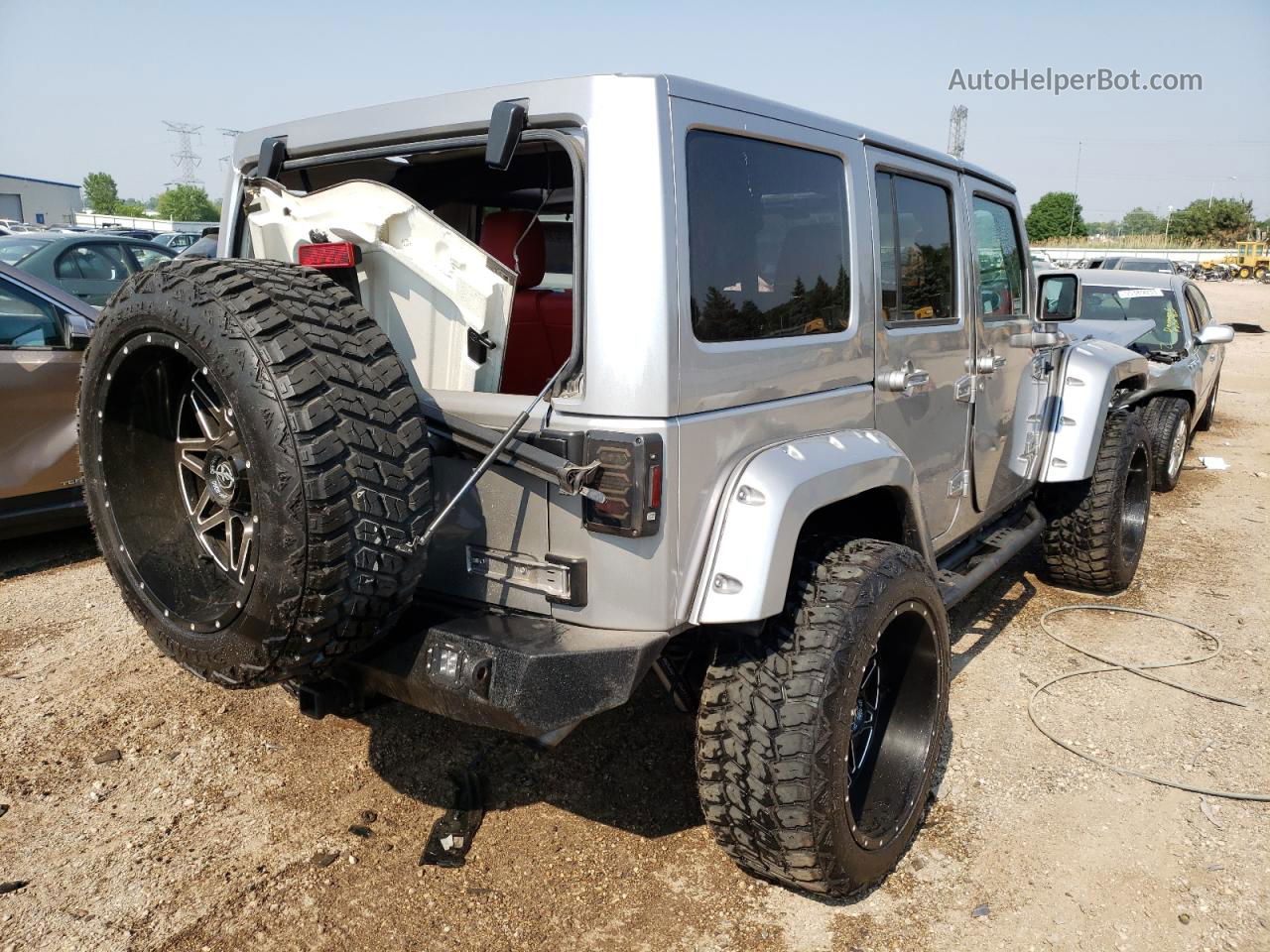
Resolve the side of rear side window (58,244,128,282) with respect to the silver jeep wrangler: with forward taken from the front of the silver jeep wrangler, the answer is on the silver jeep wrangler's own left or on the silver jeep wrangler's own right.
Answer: on the silver jeep wrangler's own left

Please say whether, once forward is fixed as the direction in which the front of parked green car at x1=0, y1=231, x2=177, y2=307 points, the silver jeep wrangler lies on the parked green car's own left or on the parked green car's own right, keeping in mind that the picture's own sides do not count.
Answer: on the parked green car's own right

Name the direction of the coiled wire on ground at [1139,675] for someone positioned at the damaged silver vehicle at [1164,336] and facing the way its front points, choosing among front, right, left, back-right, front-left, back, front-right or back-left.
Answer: front-left

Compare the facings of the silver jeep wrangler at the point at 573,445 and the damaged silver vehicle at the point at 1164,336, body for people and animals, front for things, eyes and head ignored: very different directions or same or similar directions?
very different directions

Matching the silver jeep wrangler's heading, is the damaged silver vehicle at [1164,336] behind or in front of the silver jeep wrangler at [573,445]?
in front

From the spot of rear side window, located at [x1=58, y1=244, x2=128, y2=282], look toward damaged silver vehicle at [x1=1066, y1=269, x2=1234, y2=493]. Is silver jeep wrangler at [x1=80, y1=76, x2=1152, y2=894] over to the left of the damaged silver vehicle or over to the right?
right

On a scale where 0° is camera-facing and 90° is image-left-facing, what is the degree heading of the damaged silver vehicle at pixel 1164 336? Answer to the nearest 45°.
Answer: approximately 45°

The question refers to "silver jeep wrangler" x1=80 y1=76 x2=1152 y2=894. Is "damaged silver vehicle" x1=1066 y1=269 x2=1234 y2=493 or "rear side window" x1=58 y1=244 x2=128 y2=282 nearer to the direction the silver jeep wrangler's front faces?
the damaged silver vehicle

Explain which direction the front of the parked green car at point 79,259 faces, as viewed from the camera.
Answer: facing away from the viewer and to the right of the viewer

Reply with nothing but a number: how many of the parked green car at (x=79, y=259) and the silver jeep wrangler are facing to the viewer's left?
0

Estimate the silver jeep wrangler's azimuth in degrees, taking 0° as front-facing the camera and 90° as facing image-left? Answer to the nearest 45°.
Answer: approximately 225°
